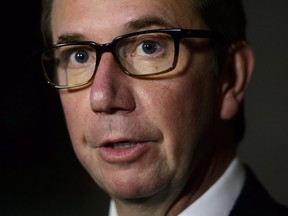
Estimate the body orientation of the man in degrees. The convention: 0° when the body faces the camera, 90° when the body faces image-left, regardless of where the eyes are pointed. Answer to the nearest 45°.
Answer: approximately 45°
